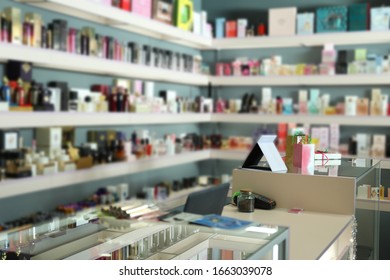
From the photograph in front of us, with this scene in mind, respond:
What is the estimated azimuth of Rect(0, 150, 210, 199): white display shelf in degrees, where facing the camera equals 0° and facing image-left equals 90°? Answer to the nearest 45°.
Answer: approximately 315°

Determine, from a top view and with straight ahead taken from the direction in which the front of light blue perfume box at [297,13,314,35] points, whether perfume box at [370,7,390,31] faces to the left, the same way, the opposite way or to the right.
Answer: the same way

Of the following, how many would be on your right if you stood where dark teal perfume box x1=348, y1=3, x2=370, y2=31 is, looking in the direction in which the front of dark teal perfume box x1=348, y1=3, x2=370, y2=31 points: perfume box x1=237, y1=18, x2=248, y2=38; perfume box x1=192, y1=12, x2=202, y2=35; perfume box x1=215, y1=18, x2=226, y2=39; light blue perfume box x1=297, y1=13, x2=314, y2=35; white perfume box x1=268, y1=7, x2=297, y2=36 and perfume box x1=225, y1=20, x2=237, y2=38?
6

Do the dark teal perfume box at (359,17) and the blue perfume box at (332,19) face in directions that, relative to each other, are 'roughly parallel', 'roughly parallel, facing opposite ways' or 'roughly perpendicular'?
roughly parallel

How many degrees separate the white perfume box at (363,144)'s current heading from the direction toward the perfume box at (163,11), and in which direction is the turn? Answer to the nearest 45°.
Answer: approximately 45° to its right

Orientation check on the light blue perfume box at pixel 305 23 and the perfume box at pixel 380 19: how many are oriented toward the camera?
2

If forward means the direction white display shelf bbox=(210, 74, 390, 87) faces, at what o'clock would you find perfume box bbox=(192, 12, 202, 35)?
The perfume box is roughly at 3 o'clock from the white display shelf.

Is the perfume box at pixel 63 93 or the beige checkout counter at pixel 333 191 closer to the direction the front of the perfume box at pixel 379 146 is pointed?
the beige checkout counter

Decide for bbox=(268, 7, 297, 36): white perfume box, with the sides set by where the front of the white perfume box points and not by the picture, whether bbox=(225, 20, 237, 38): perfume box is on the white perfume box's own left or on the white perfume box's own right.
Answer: on the white perfume box's own right

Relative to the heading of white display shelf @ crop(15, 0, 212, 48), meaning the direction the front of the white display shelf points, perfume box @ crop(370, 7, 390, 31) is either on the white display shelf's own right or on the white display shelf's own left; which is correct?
on the white display shelf's own left

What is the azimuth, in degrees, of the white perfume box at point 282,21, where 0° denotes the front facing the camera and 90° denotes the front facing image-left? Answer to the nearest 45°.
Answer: approximately 0°

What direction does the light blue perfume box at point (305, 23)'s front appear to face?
toward the camera

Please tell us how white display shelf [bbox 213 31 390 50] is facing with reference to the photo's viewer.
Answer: facing the viewer

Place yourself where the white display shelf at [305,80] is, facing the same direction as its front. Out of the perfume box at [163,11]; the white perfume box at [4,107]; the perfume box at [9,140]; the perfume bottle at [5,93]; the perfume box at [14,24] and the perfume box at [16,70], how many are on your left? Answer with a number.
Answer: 0

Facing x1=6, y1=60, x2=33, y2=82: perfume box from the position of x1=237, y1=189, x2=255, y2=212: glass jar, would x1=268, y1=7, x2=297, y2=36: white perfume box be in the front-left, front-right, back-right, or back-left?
front-right

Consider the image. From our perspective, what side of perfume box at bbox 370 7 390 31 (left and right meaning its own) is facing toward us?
front

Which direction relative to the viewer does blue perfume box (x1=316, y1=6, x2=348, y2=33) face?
toward the camera

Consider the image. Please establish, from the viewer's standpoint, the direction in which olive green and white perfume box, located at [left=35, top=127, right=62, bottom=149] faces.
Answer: facing the viewer and to the right of the viewer

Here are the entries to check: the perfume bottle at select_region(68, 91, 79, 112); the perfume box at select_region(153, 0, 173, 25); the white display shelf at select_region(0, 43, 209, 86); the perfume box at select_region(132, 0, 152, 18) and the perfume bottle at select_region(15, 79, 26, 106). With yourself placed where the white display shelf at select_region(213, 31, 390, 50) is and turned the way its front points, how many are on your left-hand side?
0
